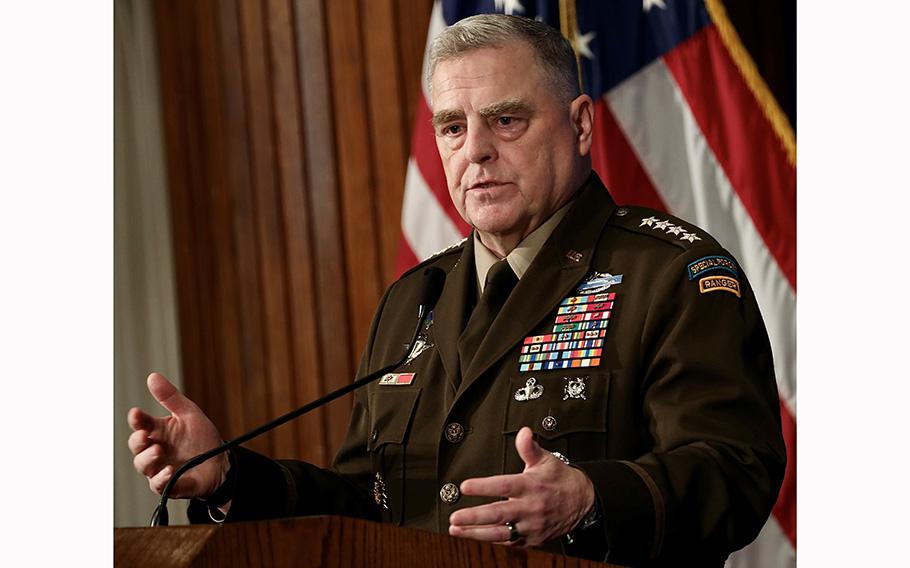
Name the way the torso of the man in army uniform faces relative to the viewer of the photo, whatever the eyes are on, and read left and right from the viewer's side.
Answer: facing the viewer and to the left of the viewer

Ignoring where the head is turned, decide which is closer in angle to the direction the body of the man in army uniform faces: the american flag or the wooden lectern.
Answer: the wooden lectern

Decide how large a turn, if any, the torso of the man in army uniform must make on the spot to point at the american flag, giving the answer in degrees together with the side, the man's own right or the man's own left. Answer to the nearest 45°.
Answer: approximately 180°

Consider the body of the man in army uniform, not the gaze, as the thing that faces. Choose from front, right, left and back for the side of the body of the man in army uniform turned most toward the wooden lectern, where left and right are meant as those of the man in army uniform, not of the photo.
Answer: front
